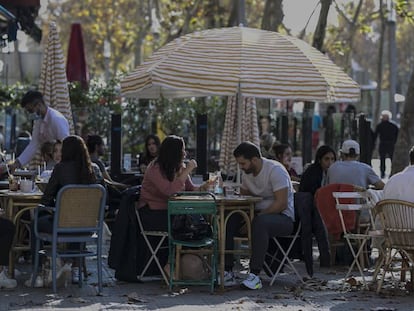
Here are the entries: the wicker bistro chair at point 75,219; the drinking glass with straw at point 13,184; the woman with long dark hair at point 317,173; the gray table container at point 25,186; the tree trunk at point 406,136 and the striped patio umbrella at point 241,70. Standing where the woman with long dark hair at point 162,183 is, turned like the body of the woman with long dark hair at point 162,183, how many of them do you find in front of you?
3

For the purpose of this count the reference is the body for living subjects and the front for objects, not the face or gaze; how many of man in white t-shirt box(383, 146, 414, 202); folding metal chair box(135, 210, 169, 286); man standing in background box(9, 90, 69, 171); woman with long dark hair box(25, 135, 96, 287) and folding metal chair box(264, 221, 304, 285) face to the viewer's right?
1

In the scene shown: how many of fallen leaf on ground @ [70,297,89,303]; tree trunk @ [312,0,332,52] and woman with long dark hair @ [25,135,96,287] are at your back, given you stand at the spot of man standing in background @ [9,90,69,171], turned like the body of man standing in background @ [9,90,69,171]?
1

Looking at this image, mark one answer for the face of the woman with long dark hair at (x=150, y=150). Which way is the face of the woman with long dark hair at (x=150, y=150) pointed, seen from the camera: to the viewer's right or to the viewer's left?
to the viewer's right

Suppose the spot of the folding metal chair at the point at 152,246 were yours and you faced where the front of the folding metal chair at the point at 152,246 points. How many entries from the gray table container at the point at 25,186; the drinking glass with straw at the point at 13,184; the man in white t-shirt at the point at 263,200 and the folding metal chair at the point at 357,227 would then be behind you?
2

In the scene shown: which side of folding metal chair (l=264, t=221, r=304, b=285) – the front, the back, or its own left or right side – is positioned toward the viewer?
left

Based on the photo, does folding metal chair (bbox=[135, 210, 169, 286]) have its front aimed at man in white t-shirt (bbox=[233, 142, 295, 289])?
yes

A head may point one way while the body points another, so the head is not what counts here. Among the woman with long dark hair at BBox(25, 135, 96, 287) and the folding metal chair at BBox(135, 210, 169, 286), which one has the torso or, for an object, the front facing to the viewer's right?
the folding metal chair

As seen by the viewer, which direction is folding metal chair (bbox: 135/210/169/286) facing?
to the viewer's right

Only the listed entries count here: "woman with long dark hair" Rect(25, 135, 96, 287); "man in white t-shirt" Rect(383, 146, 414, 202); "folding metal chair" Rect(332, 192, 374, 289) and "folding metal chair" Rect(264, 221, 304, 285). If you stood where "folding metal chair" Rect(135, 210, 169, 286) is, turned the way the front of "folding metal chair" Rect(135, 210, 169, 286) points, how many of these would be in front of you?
3

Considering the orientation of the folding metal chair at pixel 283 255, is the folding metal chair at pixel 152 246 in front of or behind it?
in front
